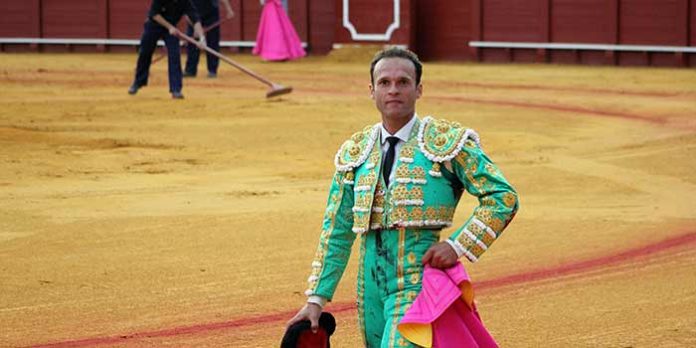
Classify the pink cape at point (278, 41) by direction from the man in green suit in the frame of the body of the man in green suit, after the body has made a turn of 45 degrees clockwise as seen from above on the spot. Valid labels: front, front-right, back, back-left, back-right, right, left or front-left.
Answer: right

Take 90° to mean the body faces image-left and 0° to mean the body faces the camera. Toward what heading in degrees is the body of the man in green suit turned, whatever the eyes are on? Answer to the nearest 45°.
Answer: approximately 45°
